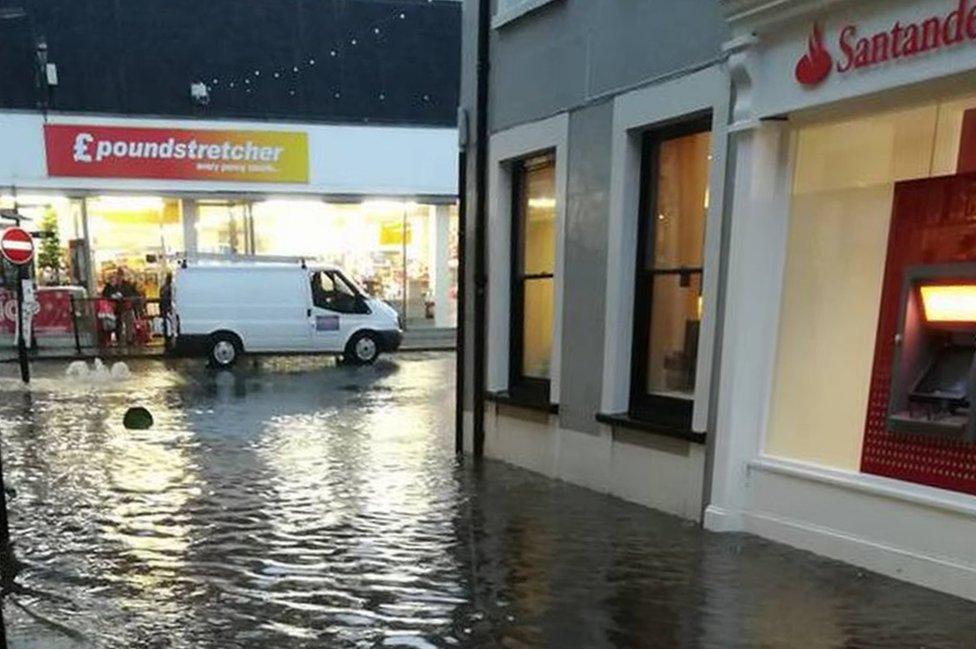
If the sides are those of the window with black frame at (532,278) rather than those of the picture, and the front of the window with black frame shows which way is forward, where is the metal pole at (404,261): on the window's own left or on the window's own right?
on the window's own right

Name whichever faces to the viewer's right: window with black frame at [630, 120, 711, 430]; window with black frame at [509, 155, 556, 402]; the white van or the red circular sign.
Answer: the white van

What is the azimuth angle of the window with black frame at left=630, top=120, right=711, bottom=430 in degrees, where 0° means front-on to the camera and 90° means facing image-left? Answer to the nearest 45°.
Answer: approximately 45°

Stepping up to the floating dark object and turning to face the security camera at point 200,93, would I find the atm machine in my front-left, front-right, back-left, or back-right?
back-right

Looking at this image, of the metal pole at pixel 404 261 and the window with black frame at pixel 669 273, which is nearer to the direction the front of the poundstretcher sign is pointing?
the window with black frame

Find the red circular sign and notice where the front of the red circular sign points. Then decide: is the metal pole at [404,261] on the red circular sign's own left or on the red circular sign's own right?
on the red circular sign's own left

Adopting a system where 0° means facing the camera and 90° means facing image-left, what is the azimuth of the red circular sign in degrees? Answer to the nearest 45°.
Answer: approximately 0°

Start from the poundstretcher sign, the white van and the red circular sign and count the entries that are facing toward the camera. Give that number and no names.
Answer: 2

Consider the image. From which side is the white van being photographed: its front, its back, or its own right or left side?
right

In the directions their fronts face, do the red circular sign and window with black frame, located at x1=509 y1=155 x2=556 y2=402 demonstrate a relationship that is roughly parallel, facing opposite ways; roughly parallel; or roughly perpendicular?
roughly perpendicular
